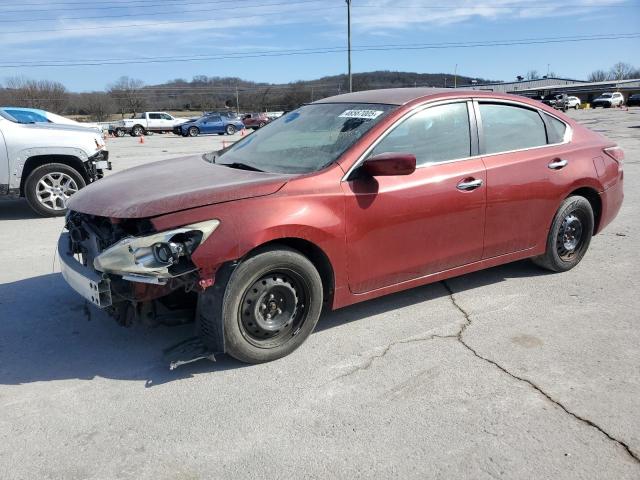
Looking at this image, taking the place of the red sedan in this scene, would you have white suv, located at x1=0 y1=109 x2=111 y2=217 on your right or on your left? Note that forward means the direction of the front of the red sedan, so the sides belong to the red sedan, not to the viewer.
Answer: on your right

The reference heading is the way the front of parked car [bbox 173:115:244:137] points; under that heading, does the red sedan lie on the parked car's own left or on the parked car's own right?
on the parked car's own left

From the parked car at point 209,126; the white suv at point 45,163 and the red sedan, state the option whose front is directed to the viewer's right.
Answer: the white suv

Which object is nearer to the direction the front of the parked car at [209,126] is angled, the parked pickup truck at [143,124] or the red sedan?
the parked pickup truck

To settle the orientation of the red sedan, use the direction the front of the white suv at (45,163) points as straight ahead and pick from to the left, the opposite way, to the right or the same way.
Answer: the opposite way

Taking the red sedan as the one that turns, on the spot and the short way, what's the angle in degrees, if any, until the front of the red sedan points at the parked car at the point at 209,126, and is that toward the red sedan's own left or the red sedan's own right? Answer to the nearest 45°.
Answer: approximately 135° to the red sedan's own right

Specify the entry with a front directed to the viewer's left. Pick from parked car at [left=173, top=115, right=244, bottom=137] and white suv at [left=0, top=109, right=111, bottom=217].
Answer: the parked car

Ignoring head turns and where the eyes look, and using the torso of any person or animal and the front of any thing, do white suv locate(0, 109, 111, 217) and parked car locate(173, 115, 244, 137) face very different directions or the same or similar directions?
very different directions

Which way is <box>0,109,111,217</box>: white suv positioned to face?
to the viewer's right

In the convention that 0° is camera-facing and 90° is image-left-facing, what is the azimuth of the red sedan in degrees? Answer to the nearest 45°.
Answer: approximately 45°

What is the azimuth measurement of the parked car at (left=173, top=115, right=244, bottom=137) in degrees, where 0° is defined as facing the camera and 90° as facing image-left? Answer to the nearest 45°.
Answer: approximately 90°

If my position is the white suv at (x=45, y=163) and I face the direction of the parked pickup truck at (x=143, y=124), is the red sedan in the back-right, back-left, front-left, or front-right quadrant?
back-right

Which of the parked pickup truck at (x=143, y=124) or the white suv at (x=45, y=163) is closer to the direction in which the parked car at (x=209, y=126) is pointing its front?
the parked pickup truck

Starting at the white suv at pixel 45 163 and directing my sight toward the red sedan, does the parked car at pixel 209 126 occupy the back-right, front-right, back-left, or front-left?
back-left

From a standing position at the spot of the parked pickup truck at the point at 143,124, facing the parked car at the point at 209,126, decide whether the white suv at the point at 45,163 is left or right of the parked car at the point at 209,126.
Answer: right

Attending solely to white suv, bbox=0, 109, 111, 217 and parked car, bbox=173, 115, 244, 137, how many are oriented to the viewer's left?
1
